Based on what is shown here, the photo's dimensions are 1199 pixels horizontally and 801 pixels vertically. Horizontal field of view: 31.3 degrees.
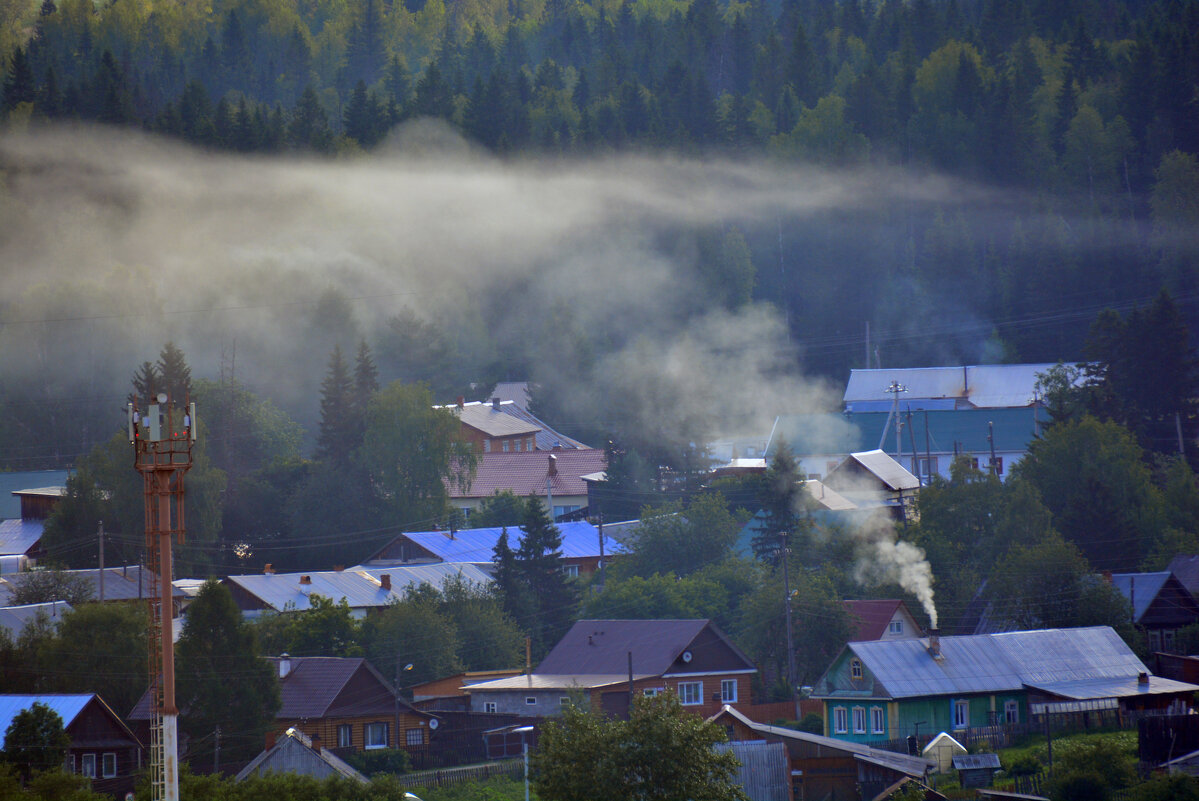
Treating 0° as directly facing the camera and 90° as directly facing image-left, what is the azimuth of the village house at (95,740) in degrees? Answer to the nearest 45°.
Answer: approximately 315°

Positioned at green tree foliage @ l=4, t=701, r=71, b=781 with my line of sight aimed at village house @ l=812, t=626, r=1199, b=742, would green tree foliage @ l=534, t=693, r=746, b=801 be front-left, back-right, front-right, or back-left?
front-right

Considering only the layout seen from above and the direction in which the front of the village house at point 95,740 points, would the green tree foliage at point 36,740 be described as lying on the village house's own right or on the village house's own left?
on the village house's own right

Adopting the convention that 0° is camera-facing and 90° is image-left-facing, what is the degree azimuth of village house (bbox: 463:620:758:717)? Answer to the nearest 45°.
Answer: approximately 315°

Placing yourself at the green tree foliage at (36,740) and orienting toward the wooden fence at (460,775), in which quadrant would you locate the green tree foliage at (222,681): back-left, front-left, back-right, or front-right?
front-left

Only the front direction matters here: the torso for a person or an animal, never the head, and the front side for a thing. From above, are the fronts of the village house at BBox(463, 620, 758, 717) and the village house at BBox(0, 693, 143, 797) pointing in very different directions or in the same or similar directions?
same or similar directions

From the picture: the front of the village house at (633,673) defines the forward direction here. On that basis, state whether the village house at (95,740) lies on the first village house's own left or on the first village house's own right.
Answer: on the first village house's own right

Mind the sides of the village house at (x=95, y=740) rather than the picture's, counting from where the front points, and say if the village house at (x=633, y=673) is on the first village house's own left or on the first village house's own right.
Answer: on the first village house's own left

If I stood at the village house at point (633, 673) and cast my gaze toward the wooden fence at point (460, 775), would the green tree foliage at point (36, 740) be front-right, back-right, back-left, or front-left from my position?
front-right

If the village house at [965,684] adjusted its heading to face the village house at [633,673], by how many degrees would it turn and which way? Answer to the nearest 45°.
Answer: approximately 45° to its right

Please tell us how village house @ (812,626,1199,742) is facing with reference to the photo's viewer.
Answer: facing the viewer and to the left of the viewer

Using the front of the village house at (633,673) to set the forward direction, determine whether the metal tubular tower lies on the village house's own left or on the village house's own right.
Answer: on the village house's own right

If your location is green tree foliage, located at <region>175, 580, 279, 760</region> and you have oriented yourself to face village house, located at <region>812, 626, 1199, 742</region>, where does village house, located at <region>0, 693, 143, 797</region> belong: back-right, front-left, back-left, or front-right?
back-right

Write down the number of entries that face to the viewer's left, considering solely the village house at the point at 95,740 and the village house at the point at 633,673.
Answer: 0
